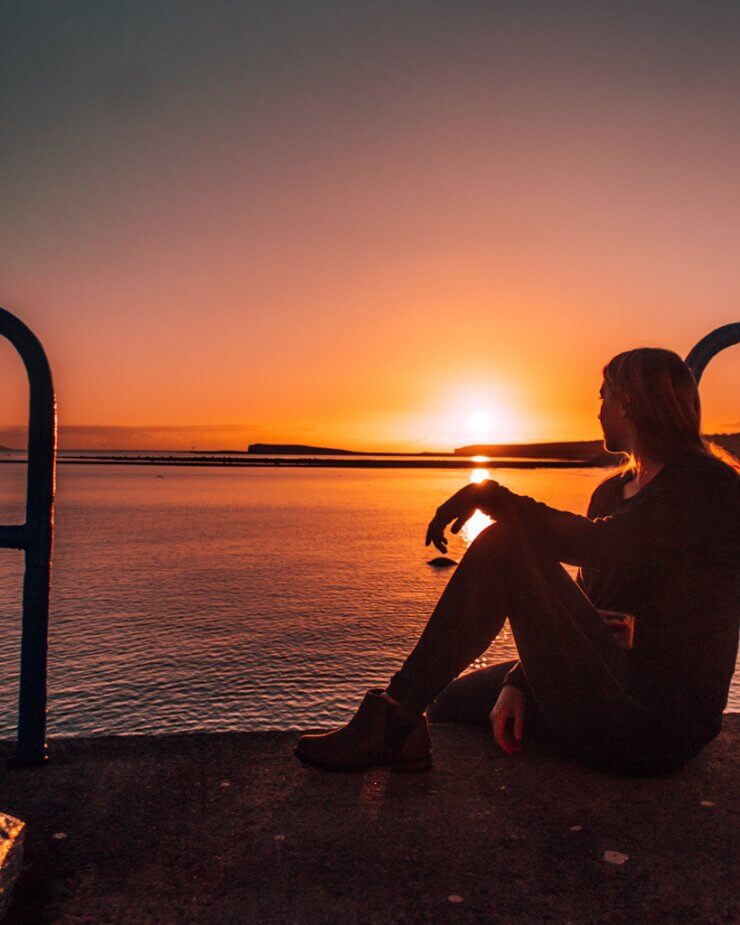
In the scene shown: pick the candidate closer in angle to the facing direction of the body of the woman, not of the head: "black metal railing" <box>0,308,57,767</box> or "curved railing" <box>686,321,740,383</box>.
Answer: the black metal railing

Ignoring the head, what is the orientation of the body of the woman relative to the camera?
to the viewer's left

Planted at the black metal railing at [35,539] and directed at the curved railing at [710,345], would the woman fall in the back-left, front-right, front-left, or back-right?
front-right

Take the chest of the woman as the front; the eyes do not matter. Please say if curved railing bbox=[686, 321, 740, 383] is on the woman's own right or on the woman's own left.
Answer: on the woman's own right

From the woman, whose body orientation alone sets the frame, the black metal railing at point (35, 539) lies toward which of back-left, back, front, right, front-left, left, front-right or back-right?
front
